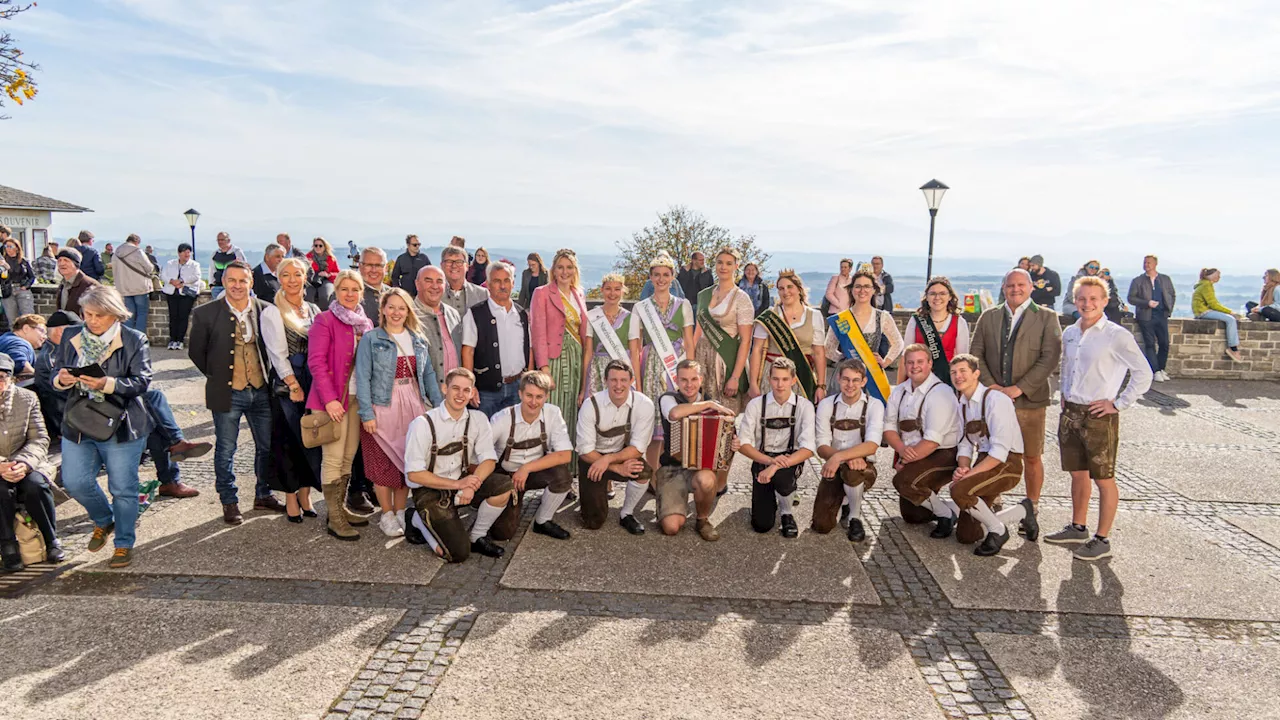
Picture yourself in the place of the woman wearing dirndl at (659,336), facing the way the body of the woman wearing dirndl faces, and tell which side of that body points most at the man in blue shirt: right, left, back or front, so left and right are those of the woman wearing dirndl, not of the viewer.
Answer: right

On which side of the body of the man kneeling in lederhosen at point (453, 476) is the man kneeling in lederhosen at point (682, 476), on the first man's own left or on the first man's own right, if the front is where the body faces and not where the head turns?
on the first man's own left

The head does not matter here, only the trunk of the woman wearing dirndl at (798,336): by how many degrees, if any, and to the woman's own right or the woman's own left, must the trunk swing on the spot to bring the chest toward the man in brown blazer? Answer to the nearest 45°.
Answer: approximately 90° to the woman's own left

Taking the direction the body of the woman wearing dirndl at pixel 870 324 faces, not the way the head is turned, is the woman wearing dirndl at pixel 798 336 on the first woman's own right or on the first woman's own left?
on the first woman's own right

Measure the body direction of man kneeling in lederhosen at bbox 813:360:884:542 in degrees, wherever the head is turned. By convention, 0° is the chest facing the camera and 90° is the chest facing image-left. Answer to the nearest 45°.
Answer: approximately 0°

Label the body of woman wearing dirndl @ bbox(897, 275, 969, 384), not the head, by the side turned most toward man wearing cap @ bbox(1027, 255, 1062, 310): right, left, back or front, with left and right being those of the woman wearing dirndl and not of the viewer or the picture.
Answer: back
